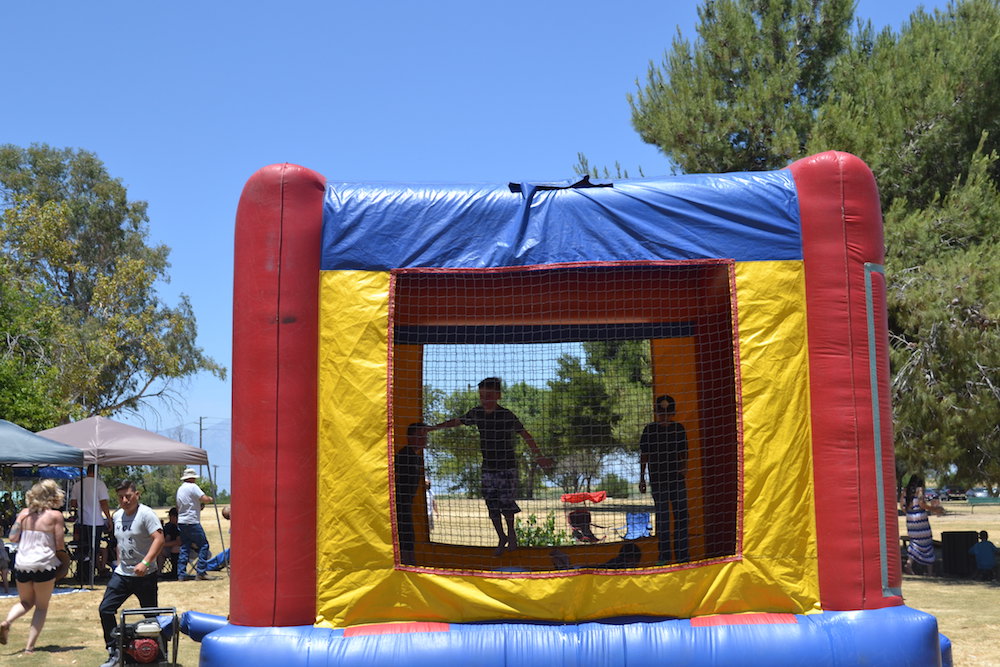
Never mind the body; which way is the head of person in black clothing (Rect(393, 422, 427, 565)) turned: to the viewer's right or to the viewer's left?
to the viewer's right

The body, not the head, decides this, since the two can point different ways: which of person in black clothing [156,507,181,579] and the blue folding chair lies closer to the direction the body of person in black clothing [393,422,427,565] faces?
the blue folding chair

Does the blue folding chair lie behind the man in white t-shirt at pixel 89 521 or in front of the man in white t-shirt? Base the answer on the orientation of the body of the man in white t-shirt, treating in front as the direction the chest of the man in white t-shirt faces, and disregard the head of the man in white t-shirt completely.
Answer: behind

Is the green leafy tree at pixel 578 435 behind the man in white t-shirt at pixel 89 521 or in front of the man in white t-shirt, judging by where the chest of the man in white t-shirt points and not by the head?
behind

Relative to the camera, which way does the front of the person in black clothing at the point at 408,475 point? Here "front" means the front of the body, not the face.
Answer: to the viewer's right

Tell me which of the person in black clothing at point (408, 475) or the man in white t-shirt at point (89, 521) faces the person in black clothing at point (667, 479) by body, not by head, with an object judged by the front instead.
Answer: the person in black clothing at point (408, 475)

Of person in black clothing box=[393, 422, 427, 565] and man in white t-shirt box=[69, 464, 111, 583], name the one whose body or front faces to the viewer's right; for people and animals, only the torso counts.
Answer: the person in black clothing
